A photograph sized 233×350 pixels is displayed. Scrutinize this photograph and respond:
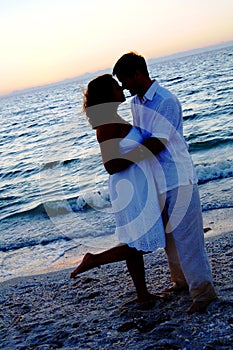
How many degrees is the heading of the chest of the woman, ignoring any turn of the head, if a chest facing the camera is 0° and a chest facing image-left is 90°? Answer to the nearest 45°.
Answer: approximately 270°

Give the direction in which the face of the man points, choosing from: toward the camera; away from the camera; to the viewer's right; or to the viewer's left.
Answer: to the viewer's left
